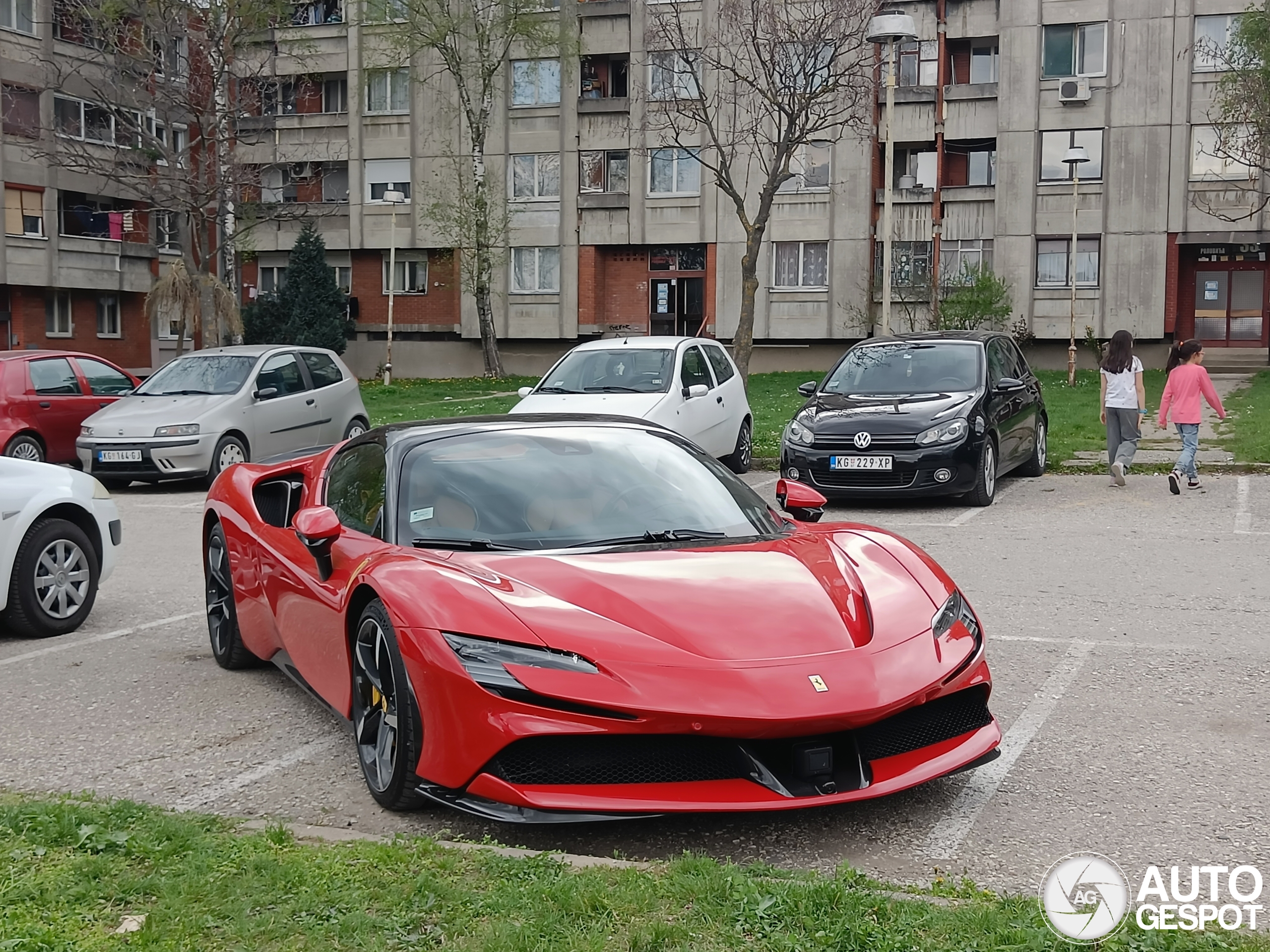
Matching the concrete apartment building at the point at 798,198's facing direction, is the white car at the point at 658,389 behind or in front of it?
in front

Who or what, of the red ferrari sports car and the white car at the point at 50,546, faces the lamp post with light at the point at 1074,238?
the white car

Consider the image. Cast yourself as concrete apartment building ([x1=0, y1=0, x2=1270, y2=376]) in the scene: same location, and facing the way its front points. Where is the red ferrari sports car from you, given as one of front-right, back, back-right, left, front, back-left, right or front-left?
front

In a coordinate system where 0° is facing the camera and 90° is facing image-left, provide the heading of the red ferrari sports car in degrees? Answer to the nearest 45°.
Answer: approximately 315°

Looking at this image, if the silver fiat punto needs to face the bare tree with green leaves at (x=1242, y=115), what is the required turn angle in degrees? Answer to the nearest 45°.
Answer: approximately 180°

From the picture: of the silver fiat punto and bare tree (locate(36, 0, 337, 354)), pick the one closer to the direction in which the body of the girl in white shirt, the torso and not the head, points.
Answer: the bare tree

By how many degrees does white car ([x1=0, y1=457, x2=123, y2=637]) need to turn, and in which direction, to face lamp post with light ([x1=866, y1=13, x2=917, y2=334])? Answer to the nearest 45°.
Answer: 0° — it already faces it

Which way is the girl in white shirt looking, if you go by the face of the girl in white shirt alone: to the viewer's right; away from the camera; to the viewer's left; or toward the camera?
away from the camera

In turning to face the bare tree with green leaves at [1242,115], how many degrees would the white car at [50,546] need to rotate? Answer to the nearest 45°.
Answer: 0° — it already faces it

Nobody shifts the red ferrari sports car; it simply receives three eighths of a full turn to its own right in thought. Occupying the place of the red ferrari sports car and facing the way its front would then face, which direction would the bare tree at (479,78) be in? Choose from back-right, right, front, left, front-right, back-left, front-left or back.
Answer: right

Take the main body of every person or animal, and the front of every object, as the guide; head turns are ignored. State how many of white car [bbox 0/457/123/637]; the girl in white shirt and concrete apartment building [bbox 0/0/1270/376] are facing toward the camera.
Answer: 1

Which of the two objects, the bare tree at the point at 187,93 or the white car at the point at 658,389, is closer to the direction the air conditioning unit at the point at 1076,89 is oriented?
the white car

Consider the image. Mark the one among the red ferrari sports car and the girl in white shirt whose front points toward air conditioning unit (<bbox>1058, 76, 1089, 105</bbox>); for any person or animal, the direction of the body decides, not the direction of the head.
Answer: the girl in white shirt

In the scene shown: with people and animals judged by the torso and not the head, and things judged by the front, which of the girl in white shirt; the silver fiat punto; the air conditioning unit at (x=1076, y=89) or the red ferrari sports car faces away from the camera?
the girl in white shirt

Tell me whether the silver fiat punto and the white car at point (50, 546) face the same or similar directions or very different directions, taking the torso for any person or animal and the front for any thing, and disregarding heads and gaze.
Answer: very different directions

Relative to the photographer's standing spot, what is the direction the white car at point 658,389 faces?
facing the viewer and to the left of the viewer

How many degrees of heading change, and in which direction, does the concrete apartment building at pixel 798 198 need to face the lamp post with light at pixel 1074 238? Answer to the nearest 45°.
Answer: approximately 45° to its left

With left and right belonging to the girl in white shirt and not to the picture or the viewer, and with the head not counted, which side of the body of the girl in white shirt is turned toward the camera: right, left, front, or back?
back
